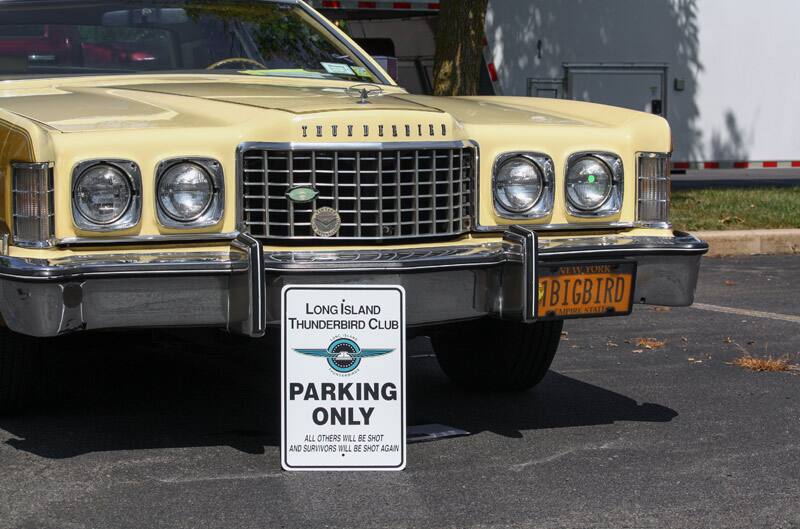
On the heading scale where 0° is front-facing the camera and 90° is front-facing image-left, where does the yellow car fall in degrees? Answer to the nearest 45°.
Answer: approximately 315°

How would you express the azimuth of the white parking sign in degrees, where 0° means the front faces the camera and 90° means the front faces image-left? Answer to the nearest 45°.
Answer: approximately 0°

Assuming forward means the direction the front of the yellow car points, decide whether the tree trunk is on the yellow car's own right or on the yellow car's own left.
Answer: on the yellow car's own left

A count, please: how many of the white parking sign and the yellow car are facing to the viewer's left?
0

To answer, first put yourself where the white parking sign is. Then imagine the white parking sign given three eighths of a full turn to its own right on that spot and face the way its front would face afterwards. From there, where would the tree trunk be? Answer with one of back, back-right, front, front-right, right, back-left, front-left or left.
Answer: front-right
